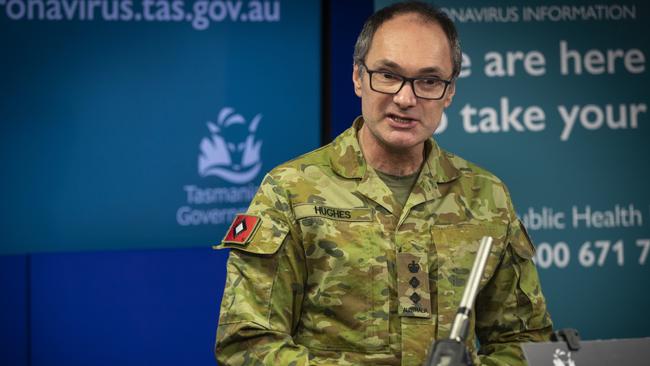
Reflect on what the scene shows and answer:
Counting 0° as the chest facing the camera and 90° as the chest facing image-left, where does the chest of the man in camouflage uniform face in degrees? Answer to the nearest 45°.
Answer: approximately 0°

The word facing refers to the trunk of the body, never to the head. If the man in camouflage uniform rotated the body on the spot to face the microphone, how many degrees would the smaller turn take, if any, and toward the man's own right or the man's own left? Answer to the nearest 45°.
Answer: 0° — they already face it
